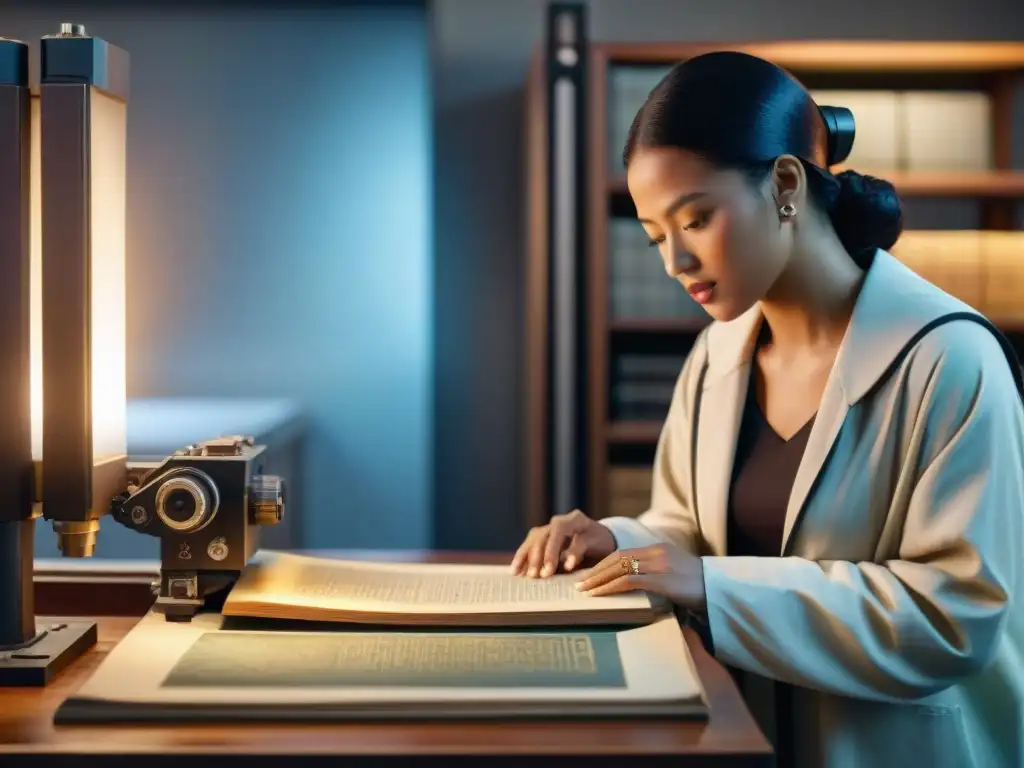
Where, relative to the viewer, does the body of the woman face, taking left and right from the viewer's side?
facing the viewer and to the left of the viewer

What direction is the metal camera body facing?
toward the camera

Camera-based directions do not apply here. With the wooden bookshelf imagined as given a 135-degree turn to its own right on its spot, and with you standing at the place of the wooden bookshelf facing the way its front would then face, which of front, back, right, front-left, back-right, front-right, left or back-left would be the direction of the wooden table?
back-left

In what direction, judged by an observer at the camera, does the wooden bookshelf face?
facing the viewer

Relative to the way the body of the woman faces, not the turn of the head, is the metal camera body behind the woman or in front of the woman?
in front

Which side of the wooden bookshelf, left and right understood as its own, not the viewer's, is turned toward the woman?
front

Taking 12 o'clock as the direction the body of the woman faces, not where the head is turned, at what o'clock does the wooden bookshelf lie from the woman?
The wooden bookshelf is roughly at 4 o'clock from the woman.

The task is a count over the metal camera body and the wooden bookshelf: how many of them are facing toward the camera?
2

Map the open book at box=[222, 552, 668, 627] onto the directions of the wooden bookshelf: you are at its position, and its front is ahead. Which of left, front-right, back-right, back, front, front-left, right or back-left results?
front

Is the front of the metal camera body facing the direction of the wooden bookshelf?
no

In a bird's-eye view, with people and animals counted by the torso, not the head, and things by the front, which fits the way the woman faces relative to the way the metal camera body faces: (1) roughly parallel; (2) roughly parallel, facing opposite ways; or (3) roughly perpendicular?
roughly perpendicular

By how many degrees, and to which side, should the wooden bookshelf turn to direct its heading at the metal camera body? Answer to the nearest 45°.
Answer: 0° — it already faces it

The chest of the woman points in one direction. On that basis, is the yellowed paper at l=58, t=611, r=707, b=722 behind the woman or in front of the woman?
in front

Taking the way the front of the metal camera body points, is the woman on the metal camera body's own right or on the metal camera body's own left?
on the metal camera body's own left
